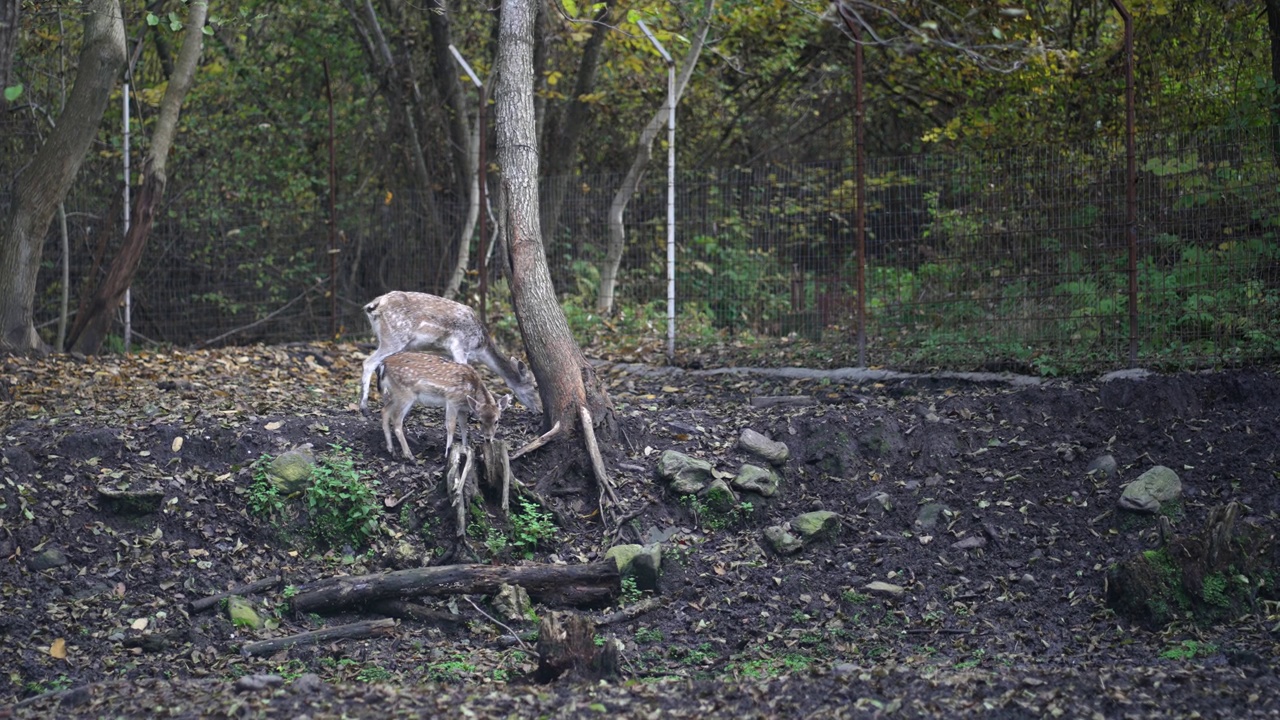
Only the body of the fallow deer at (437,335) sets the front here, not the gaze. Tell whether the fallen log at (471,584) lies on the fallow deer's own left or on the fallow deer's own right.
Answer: on the fallow deer's own right

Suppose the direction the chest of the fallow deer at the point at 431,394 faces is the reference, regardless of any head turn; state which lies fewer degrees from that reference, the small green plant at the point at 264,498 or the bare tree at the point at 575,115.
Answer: the bare tree

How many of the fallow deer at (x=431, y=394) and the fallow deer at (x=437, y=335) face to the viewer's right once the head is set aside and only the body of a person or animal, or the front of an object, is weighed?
2

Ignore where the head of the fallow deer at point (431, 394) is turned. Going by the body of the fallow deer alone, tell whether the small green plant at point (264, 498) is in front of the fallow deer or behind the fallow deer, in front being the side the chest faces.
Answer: behind

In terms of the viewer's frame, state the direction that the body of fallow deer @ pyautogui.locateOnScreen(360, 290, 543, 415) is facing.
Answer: to the viewer's right

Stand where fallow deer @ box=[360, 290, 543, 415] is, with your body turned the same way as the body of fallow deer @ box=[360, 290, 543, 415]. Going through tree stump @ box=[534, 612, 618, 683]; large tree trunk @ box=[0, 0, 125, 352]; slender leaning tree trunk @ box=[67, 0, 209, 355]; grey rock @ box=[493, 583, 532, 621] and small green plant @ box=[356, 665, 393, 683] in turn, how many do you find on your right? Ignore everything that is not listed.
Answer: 3

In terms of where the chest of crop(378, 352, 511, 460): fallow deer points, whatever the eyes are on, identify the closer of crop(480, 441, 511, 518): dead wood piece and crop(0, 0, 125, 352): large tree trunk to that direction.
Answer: the dead wood piece

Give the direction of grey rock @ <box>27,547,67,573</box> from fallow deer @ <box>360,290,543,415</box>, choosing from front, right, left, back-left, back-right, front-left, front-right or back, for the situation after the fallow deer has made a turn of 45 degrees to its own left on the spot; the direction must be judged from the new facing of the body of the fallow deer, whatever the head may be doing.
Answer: back

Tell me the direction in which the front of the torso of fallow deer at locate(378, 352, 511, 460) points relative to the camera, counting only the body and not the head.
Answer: to the viewer's right
